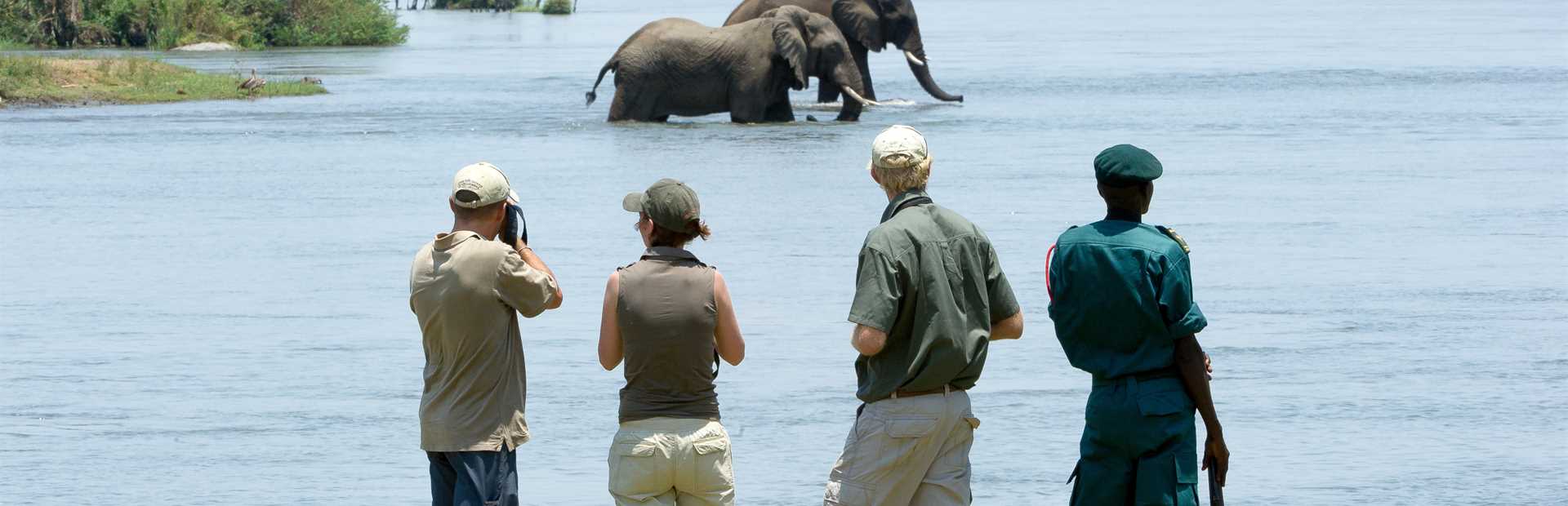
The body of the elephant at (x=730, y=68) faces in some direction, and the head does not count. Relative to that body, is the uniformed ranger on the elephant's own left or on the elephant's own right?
on the elephant's own right

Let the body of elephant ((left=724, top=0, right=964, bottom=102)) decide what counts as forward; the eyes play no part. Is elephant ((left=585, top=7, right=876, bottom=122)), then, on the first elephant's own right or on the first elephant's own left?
on the first elephant's own right

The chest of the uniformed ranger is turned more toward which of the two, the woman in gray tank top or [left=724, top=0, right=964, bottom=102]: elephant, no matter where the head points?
the elephant

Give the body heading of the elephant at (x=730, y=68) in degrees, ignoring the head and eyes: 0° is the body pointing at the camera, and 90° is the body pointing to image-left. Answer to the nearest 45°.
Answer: approximately 270°

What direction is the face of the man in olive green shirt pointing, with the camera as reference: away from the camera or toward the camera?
away from the camera

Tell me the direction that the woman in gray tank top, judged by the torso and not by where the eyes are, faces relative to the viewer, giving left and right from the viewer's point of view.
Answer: facing away from the viewer

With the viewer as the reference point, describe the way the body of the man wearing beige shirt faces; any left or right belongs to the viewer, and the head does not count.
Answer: facing away from the viewer and to the right of the viewer

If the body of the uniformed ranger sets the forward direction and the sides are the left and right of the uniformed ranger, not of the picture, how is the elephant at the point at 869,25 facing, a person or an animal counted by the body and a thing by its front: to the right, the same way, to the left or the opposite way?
to the right

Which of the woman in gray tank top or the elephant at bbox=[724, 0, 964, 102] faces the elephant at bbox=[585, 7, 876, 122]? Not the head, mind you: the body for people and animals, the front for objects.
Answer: the woman in gray tank top

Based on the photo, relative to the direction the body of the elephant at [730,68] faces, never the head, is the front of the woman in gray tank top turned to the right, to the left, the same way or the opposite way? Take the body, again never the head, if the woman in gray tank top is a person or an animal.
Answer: to the left

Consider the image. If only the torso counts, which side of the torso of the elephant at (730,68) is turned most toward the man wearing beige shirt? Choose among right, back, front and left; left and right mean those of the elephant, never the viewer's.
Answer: right

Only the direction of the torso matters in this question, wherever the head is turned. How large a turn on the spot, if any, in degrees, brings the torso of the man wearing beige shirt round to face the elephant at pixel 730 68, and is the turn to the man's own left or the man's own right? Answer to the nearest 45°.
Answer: approximately 45° to the man's own left

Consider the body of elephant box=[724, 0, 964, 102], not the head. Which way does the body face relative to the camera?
to the viewer's right

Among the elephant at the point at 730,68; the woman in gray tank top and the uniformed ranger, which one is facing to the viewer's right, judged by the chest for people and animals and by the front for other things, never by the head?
the elephant

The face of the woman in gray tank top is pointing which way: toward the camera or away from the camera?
away from the camera
